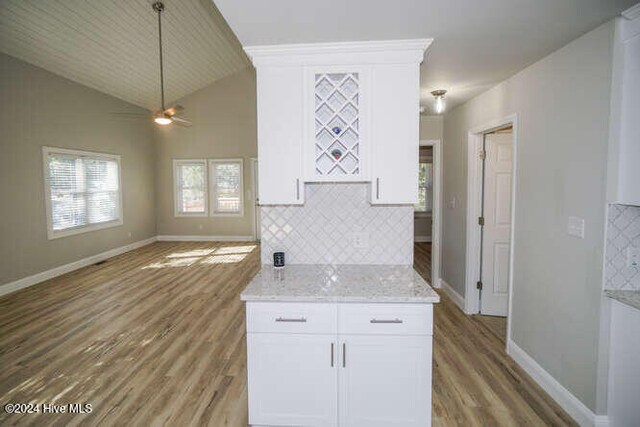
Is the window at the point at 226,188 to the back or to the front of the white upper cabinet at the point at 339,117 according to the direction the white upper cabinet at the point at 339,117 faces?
to the back

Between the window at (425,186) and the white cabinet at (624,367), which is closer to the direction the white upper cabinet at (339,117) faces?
the white cabinet

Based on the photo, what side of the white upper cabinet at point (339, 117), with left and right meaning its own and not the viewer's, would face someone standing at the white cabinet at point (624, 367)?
left

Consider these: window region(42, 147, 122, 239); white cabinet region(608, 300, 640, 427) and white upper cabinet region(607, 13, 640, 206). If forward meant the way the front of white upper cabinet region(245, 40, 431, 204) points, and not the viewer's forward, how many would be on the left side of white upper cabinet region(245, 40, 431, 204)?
2

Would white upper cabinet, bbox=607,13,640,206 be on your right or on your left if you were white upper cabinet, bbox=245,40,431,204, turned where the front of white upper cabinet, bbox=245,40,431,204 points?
on your left

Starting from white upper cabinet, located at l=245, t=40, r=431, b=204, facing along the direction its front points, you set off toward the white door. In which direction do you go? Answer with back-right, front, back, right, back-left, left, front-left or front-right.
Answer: back-left

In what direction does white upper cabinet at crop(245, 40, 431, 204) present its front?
toward the camera

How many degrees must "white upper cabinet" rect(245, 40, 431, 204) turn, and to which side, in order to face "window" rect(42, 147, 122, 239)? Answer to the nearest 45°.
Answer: approximately 135° to its right

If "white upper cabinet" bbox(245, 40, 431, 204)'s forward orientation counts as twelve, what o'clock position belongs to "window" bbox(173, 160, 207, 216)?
The window is roughly at 5 o'clock from the white upper cabinet.

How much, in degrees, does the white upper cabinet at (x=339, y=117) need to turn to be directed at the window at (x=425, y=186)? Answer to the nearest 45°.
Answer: approximately 180°

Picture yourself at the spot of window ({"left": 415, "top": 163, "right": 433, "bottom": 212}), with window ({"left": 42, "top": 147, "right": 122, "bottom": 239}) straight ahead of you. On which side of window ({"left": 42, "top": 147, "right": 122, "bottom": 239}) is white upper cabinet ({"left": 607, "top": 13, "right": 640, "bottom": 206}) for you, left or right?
left
